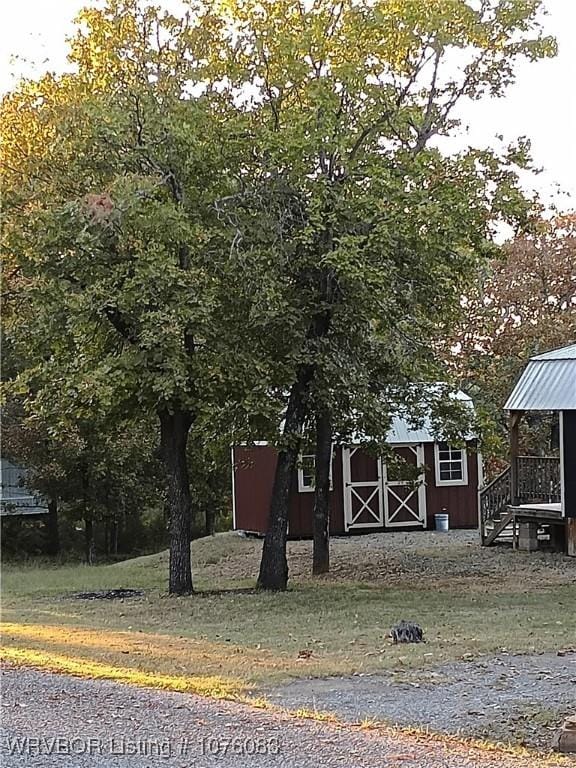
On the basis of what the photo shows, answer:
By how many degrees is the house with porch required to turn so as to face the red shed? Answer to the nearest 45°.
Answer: approximately 45° to its right

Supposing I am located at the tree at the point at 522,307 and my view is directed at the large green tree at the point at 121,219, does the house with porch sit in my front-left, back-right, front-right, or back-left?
front-left

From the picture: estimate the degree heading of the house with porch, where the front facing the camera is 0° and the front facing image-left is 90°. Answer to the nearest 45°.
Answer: approximately 90°

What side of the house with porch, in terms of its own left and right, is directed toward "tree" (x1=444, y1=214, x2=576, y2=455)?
right

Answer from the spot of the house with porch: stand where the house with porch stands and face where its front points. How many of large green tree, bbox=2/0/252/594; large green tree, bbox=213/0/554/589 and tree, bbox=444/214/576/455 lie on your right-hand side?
1

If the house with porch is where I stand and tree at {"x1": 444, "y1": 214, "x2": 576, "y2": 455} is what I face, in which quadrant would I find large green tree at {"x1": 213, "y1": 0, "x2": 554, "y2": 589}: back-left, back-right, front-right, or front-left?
back-left

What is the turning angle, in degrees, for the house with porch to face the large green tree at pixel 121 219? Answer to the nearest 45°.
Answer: approximately 45° to its left

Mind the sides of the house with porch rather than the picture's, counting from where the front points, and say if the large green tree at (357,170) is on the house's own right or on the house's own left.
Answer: on the house's own left

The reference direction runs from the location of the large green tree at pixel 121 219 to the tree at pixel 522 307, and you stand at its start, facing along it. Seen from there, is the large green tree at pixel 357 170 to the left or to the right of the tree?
right

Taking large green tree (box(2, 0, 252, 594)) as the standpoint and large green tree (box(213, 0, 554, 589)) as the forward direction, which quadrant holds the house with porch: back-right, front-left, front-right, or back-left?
front-left
